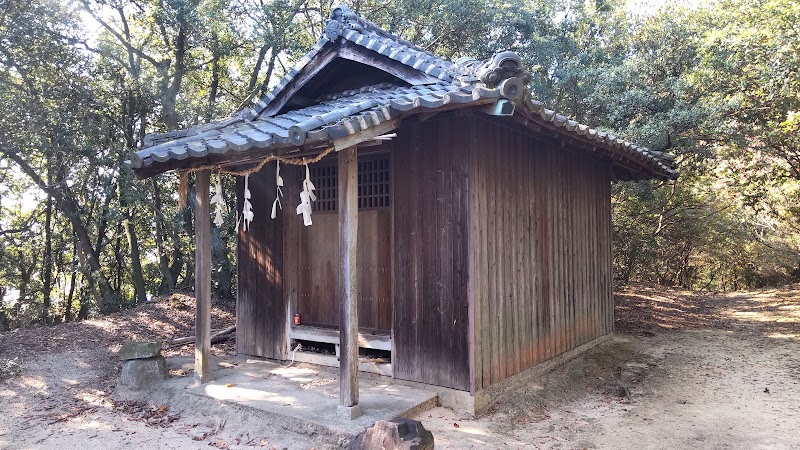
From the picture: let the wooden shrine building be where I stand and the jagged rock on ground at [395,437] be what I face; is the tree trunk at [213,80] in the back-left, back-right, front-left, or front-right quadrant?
back-right

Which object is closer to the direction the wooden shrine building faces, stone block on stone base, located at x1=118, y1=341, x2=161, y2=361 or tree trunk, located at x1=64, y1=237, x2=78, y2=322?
the stone block on stone base

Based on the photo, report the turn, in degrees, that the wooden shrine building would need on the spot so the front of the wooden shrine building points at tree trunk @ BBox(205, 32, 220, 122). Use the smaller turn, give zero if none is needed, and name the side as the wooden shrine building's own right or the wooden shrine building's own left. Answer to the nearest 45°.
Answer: approximately 90° to the wooden shrine building's own right

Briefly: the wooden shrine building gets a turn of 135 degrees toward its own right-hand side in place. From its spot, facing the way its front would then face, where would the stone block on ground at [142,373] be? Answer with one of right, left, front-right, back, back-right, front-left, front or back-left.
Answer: left

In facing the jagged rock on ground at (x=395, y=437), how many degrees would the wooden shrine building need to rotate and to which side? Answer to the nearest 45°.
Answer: approximately 45° to its left

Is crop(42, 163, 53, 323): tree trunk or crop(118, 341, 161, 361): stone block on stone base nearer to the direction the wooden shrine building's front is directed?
the stone block on stone base

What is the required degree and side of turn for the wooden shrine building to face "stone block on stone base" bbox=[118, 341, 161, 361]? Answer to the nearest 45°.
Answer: approximately 45° to its right

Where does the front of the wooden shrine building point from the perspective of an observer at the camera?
facing the viewer and to the left of the viewer

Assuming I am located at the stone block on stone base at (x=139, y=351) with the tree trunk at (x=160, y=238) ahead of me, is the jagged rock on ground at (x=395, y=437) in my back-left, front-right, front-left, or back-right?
back-right

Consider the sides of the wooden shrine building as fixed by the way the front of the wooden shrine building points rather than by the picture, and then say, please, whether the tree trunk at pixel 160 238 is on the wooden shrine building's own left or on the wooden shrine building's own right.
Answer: on the wooden shrine building's own right

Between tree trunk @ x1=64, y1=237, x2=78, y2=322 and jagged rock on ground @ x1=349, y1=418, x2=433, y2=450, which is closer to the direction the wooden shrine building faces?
the jagged rock on ground

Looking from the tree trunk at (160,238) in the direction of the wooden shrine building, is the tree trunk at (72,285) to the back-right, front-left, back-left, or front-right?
back-right

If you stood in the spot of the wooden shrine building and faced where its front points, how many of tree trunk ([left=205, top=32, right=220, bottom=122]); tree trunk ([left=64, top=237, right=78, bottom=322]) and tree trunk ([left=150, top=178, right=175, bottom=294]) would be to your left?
0

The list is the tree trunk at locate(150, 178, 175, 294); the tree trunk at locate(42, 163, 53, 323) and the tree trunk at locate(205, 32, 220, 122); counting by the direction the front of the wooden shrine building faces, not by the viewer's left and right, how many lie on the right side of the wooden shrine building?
3

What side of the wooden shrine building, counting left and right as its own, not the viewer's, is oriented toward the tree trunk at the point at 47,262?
right

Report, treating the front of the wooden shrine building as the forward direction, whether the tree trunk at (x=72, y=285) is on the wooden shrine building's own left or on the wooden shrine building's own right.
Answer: on the wooden shrine building's own right
